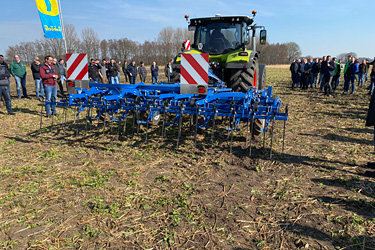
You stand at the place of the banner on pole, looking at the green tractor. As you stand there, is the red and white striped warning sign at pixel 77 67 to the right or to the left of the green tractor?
right

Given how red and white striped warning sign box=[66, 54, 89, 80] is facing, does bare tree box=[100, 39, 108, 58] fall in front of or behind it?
behind

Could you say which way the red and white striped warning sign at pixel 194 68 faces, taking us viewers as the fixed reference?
facing the viewer

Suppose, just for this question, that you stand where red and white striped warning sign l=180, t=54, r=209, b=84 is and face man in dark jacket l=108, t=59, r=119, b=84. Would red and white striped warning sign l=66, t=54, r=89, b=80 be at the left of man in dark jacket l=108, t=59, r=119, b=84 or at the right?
left

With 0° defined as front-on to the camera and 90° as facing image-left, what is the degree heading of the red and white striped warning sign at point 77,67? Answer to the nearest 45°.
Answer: approximately 0°

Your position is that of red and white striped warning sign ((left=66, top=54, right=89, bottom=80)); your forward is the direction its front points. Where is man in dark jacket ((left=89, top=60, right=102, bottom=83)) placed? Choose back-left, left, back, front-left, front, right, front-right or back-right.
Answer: back

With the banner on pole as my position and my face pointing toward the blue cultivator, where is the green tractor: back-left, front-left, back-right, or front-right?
front-left

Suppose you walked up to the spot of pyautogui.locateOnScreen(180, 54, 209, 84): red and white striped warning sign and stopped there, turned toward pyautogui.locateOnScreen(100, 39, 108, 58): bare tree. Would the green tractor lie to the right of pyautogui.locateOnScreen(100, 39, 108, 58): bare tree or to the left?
right

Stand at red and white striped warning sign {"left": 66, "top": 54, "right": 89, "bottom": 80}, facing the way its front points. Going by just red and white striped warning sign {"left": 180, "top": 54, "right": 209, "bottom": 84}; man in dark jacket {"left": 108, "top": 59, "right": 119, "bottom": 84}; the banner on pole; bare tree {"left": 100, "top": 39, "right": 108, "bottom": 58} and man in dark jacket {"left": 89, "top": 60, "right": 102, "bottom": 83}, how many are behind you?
4

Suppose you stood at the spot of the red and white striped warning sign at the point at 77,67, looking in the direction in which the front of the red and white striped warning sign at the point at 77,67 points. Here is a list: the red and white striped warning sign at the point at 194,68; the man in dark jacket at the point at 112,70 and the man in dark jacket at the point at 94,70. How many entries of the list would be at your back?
2

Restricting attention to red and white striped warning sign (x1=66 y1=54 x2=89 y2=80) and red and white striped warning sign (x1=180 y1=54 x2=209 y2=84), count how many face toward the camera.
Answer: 2

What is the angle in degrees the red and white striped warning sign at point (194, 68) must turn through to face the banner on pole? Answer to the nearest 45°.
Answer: approximately 135° to its right

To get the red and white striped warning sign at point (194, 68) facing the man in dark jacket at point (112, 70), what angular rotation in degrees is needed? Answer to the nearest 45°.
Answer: approximately 135° to its right
